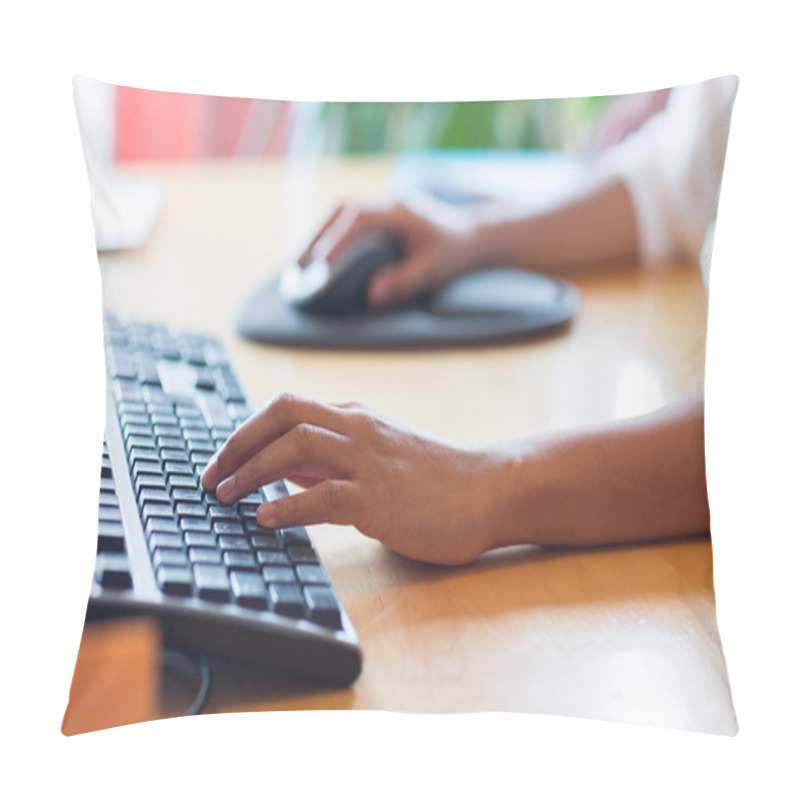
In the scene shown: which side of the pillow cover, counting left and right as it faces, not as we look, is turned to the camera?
front
